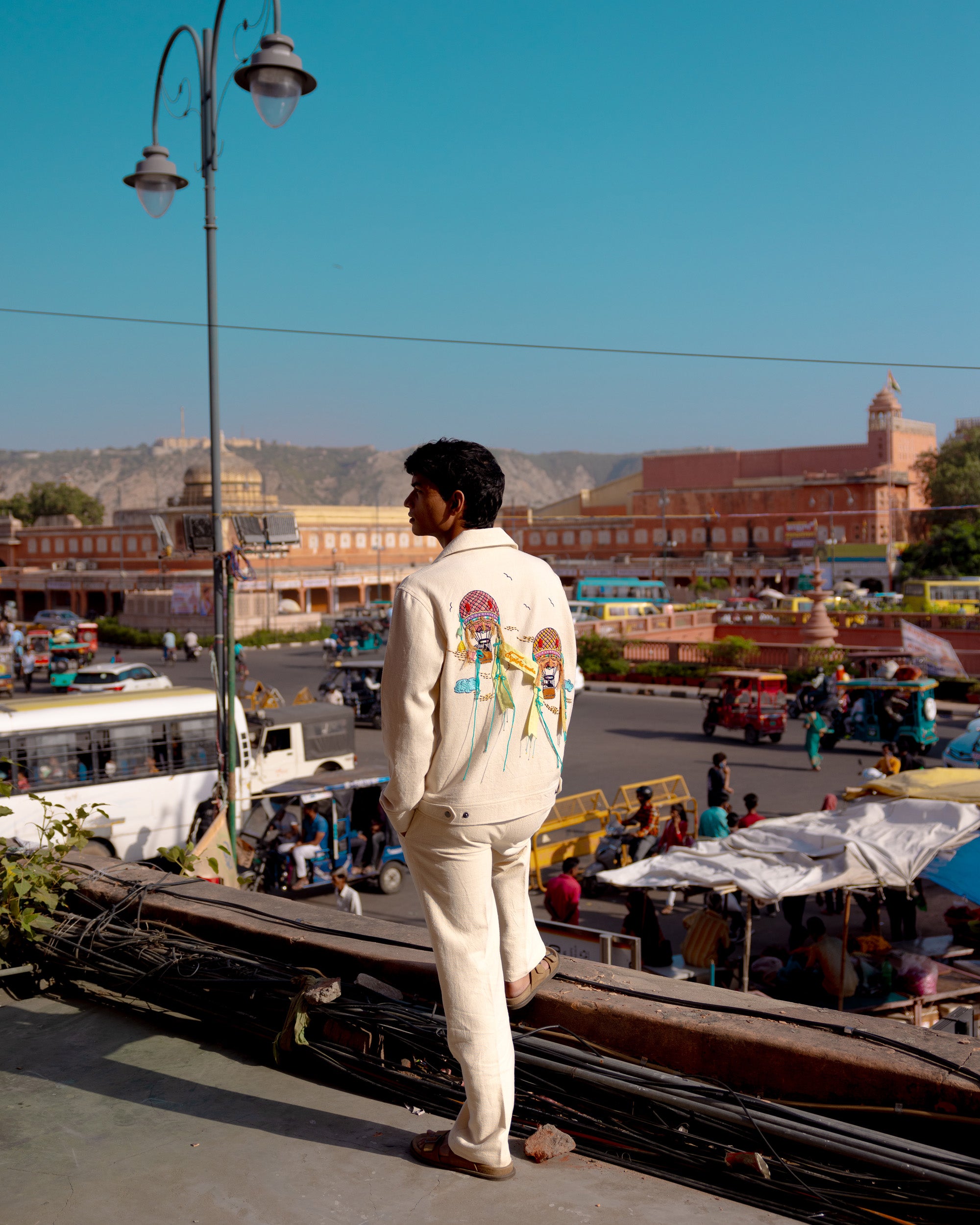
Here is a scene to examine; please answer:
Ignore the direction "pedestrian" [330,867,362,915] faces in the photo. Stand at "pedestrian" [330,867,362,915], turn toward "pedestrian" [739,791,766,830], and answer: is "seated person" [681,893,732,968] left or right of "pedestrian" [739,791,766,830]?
right

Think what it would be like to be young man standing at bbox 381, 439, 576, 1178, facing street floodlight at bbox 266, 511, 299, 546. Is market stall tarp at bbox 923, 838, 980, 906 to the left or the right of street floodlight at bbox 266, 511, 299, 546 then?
right

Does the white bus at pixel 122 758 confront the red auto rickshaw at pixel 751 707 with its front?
no

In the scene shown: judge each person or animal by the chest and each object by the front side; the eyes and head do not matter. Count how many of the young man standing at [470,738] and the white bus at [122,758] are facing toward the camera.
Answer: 0

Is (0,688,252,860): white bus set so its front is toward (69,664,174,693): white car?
no

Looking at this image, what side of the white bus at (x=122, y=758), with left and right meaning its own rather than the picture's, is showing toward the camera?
left

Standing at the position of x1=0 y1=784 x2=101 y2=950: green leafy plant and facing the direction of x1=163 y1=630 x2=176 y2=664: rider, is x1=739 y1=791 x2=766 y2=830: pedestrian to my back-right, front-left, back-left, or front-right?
front-right

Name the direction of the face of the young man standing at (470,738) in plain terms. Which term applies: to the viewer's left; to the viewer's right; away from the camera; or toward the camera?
to the viewer's left

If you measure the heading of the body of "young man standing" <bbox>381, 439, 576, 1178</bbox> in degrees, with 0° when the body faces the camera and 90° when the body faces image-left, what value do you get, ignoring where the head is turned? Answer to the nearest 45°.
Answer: approximately 135°

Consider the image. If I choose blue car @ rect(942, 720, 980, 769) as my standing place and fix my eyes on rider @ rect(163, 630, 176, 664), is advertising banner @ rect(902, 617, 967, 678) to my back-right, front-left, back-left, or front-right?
front-right

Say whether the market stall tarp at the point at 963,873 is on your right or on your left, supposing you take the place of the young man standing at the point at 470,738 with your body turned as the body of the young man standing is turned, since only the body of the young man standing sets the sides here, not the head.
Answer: on your right

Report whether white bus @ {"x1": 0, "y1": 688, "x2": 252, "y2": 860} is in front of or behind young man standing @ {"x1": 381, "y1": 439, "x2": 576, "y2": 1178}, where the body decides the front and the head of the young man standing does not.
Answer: in front

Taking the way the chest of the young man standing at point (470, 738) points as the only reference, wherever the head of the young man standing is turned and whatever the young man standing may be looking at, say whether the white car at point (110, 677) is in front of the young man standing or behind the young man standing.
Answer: in front

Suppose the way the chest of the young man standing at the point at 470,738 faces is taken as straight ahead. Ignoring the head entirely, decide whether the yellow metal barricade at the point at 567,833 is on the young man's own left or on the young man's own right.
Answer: on the young man's own right

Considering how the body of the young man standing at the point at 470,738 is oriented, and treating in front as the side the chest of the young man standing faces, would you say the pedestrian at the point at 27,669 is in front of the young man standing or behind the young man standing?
in front

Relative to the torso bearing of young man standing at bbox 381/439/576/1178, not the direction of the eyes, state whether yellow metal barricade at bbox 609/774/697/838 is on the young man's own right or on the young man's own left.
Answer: on the young man's own right

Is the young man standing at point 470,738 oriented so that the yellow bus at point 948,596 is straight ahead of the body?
no
